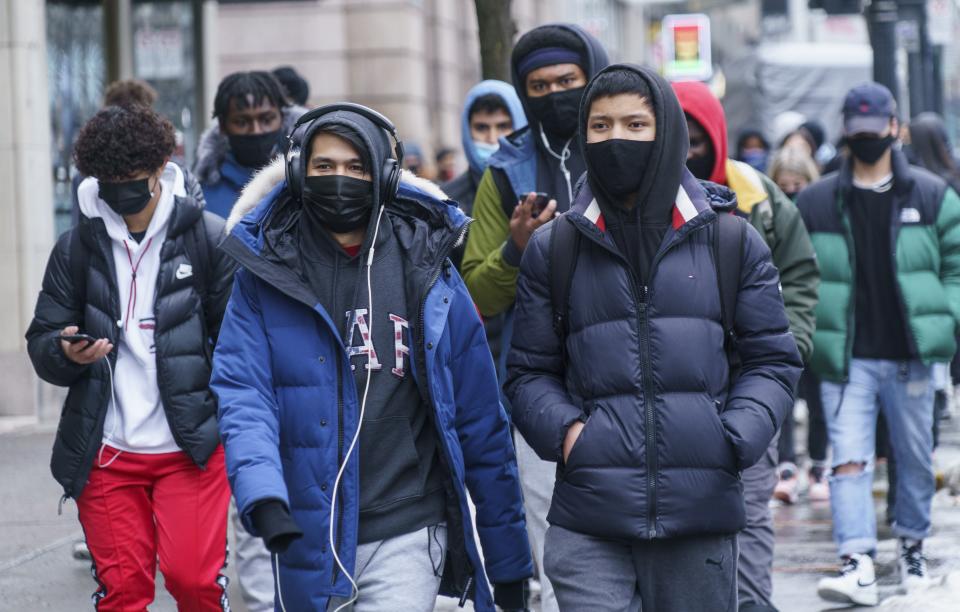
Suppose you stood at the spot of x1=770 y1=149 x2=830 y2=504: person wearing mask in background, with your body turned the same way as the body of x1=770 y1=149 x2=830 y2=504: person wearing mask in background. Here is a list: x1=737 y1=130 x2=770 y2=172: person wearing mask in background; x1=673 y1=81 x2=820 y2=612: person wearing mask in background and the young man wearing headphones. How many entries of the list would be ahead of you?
2

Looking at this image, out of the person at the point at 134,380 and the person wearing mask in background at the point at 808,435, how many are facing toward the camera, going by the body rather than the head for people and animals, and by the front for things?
2

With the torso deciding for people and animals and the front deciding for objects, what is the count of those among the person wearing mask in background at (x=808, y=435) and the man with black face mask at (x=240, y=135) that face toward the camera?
2

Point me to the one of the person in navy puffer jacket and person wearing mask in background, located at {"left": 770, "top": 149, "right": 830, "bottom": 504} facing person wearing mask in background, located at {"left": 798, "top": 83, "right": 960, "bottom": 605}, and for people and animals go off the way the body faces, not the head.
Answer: person wearing mask in background, located at {"left": 770, "top": 149, "right": 830, "bottom": 504}

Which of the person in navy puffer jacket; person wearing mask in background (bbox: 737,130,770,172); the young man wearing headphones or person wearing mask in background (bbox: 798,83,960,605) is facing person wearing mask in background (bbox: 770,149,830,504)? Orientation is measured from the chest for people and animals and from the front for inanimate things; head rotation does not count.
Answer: person wearing mask in background (bbox: 737,130,770,172)

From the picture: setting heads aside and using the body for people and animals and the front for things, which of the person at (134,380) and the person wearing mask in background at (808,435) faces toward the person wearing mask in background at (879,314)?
the person wearing mask in background at (808,435)

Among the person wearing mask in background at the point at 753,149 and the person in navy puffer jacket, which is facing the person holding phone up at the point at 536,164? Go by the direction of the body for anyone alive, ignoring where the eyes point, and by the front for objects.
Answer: the person wearing mask in background

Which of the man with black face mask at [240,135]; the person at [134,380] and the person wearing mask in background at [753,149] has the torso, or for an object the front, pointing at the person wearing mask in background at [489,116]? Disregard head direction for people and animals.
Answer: the person wearing mask in background at [753,149]

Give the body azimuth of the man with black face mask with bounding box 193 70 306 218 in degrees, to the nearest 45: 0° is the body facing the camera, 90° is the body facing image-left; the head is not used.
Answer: approximately 0°

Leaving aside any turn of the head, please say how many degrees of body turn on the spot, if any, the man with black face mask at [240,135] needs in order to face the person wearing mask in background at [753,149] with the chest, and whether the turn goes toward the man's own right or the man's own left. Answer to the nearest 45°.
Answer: approximately 135° to the man's own left
